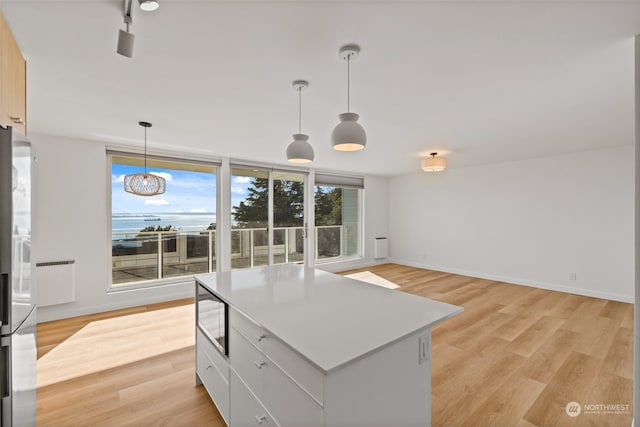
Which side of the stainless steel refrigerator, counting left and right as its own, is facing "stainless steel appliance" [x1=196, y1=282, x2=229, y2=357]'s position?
front

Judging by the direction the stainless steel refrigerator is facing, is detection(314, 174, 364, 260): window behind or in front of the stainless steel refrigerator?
in front

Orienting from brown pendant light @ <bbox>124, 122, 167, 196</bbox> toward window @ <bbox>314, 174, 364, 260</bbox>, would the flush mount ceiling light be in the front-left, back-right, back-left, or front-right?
front-right

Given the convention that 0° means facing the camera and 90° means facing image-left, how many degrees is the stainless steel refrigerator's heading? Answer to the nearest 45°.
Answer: approximately 270°

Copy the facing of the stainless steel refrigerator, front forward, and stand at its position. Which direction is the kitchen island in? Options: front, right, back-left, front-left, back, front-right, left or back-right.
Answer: front-right

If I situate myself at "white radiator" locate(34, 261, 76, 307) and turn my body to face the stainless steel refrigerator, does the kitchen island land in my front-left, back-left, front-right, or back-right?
front-left

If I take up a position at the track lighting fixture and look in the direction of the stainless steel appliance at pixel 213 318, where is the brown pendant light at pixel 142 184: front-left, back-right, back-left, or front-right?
front-left

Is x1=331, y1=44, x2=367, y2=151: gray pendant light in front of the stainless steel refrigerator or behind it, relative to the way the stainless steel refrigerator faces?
in front

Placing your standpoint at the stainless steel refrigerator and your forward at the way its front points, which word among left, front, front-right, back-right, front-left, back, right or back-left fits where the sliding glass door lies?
front-left

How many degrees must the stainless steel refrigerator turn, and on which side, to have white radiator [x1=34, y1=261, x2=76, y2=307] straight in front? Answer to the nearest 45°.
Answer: approximately 90° to its left
